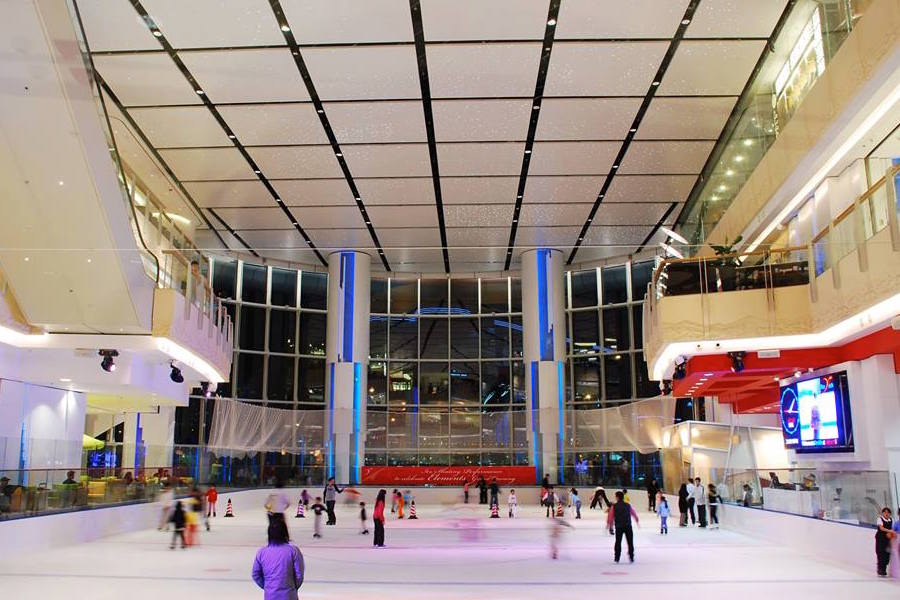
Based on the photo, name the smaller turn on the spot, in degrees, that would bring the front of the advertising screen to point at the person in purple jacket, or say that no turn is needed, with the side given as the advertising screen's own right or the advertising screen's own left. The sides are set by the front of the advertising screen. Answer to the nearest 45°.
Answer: approximately 45° to the advertising screen's own left

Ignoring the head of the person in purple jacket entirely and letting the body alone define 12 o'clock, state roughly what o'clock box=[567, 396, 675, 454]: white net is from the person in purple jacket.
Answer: The white net is roughly at 1 o'clock from the person in purple jacket.

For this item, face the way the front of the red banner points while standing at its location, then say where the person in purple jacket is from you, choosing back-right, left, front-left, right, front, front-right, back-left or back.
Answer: front

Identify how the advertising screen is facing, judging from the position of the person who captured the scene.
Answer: facing the viewer and to the left of the viewer

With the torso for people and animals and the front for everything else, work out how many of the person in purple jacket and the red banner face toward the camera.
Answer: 1

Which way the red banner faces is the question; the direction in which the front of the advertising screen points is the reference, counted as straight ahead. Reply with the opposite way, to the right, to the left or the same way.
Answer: to the left

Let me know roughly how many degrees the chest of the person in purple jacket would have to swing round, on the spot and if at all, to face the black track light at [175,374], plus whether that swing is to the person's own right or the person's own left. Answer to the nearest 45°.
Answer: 0° — they already face it

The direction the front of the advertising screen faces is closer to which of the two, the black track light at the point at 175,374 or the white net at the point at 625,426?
the black track light

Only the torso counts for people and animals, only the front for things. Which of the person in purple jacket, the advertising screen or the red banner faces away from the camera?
the person in purple jacket

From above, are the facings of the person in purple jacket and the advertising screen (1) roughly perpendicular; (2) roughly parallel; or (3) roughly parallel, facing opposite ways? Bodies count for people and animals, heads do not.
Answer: roughly perpendicular

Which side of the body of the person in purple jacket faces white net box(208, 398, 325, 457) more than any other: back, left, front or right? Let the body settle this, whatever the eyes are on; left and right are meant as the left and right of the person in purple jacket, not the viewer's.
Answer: front

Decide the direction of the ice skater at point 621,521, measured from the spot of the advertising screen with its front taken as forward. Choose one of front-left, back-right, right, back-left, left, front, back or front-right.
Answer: front

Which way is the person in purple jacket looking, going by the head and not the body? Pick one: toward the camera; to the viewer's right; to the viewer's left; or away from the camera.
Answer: away from the camera

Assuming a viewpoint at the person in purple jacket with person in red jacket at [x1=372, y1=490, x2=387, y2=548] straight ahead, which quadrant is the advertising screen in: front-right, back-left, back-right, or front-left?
front-right

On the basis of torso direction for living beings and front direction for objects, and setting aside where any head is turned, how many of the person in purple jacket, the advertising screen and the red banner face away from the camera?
1

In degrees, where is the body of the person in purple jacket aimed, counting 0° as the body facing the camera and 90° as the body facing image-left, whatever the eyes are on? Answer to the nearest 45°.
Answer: approximately 180°

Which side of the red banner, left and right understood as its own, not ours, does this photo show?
front
